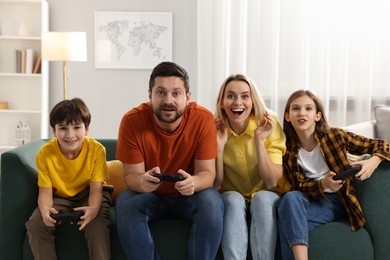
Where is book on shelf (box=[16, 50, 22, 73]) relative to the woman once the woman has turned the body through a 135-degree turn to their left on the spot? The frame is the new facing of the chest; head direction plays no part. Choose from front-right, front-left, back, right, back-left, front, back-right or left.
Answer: left

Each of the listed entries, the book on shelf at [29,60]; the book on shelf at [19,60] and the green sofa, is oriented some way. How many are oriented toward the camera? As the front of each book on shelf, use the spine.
3

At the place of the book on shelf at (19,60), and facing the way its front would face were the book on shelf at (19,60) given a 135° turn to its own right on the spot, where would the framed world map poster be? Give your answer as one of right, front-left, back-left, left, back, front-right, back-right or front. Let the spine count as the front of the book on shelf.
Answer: back-right

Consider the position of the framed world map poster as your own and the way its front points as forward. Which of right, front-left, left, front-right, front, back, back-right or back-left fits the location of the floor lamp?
front-right

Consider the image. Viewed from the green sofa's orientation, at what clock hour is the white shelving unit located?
The white shelving unit is roughly at 5 o'clock from the green sofa.

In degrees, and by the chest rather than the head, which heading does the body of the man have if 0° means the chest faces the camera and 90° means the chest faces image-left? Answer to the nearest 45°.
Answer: approximately 0°

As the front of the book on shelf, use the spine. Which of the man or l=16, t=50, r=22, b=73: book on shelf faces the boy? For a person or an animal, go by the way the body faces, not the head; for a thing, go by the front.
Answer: the book on shelf

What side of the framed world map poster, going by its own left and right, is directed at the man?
front

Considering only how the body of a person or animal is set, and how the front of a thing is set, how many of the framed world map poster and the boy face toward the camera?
2

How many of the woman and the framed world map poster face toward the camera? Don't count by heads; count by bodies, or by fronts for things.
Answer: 2

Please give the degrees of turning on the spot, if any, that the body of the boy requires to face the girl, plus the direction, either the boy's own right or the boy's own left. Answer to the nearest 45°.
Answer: approximately 90° to the boy's own left
